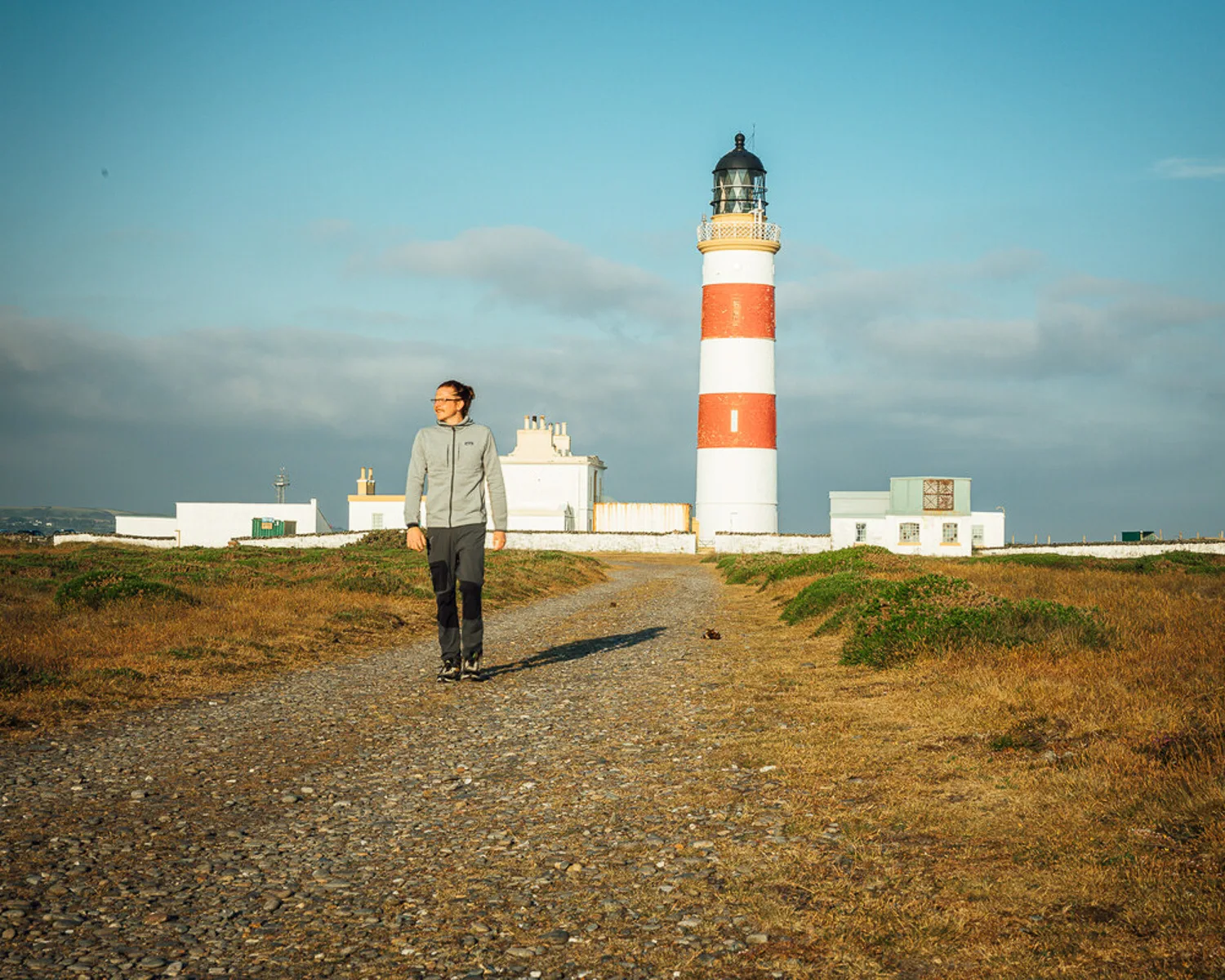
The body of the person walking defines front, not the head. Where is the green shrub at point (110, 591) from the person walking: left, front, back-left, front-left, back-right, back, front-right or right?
back-right

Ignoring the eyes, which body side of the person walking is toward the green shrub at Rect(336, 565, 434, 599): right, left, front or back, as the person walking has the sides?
back

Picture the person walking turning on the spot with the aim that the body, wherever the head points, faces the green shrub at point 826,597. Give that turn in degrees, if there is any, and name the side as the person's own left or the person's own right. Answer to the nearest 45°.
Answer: approximately 135° to the person's own left

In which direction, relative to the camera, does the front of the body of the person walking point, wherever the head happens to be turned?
toward the camera

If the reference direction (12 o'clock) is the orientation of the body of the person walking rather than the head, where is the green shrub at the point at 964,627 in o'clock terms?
The green shrub is roughly at 9 o'clock from the person walking.

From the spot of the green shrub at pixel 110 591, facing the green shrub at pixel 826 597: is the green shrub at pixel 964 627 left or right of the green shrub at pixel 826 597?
right

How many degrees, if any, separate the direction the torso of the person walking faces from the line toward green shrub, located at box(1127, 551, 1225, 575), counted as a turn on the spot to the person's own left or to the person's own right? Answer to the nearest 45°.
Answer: approximately 135° to the person's own left
